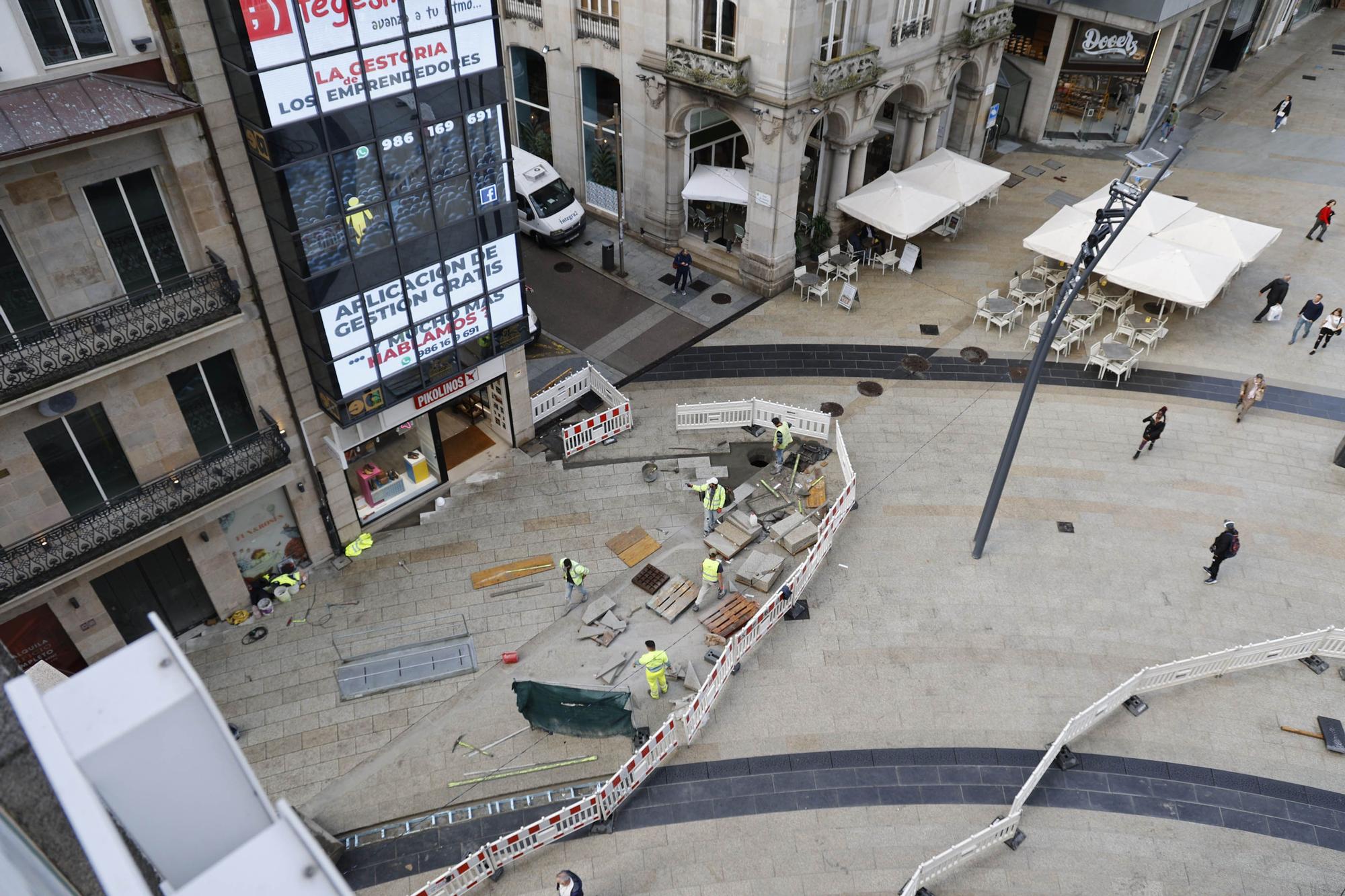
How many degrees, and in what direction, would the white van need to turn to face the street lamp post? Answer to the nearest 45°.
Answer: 0° — it already faces it

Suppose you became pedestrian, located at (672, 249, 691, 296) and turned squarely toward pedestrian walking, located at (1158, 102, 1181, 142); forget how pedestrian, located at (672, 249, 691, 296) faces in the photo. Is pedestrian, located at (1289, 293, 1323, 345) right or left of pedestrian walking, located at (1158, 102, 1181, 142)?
right

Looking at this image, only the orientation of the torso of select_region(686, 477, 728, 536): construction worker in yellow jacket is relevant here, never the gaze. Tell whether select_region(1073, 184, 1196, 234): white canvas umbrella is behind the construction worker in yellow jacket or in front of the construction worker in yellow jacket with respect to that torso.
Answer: behind

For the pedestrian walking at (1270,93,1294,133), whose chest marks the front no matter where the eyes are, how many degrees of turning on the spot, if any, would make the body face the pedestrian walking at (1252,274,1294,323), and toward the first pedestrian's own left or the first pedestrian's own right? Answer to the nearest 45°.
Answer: approximately 45° to the first pedestrian's own left

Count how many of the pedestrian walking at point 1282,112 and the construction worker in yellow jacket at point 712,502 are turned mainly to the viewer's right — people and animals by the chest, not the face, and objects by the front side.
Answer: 0

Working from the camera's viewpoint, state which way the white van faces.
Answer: facing the viewer and to the right of the viewer

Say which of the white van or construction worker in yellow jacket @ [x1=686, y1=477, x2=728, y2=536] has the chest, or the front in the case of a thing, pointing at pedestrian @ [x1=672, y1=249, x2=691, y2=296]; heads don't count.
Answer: the white van

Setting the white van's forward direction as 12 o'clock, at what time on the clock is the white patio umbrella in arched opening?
The white patio umbrella in arched opening is roughly at 11 o'clock from the white van.

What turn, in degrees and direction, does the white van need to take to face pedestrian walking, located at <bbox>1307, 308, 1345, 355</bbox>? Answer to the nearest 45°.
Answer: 0° — it already faces them

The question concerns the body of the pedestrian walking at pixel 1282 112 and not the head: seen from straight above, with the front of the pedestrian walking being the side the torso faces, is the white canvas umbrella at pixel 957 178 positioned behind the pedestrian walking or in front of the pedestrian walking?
in front

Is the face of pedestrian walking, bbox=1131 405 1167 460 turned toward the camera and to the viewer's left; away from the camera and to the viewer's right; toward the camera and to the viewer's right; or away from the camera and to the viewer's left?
toward the camera and to the viewer's left

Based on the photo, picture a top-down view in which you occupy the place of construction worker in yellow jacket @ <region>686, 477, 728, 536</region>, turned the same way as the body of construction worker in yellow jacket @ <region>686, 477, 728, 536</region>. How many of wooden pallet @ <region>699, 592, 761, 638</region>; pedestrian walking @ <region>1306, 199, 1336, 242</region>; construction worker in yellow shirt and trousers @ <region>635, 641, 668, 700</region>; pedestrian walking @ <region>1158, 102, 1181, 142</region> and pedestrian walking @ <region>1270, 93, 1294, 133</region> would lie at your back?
3

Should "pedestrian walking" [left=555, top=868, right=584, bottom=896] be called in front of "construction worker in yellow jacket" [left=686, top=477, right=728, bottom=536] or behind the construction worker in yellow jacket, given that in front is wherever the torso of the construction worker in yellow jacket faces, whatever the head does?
in front

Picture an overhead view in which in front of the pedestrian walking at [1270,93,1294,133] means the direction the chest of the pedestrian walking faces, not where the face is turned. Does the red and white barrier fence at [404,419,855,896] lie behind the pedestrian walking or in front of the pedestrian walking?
in front

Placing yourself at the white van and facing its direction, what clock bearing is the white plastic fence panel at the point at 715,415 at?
The white plastic fence panel is roughly at 1 o'clock from the white van.

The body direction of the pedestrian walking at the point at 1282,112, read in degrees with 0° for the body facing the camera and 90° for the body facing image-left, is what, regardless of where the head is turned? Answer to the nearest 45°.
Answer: approximately 45°

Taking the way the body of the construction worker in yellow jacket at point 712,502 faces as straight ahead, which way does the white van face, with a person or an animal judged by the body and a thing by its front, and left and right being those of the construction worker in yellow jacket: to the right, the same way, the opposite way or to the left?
to the left

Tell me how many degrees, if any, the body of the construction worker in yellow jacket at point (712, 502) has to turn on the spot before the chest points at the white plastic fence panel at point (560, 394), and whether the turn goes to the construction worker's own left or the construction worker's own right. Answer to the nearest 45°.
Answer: approximately 90° to the construction worker's own right
